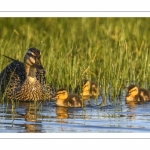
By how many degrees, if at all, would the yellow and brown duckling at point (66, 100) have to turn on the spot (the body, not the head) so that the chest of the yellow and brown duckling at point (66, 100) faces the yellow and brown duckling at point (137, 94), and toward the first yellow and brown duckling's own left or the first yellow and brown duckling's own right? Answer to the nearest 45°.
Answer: approximately 180°

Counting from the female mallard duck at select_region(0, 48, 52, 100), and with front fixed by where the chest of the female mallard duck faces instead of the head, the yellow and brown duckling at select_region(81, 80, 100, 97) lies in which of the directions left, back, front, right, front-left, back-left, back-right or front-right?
front-left

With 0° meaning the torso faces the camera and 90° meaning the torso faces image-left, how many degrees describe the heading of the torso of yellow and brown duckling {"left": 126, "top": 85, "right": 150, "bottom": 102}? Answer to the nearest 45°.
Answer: approximately 45°

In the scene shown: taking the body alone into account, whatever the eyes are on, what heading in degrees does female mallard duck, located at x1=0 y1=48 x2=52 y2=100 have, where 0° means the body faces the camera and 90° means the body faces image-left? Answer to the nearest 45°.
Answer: approximately 315°

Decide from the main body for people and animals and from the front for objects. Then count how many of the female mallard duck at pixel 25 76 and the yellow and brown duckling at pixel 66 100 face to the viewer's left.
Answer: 1

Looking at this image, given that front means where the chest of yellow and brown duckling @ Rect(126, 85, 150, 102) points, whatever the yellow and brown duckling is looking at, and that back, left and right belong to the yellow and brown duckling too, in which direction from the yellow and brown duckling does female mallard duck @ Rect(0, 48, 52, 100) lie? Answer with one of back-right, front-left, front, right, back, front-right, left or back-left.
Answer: front-right

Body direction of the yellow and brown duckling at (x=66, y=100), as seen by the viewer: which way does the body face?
to the viewer's left

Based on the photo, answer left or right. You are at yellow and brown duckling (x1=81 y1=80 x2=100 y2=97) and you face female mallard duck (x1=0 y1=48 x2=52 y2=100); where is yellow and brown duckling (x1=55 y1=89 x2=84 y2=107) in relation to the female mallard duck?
left
